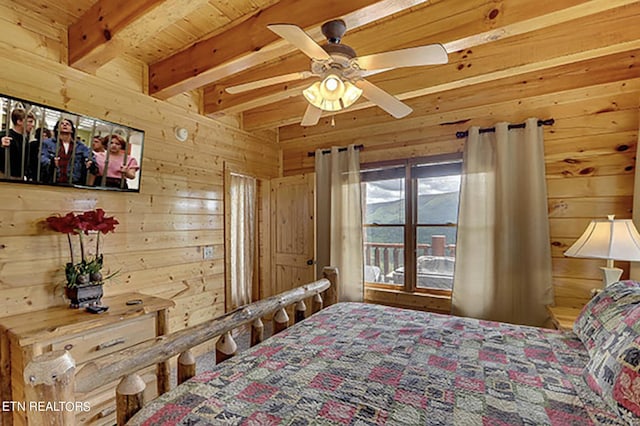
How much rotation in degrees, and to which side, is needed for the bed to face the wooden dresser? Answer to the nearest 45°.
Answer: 0° — it already faces it

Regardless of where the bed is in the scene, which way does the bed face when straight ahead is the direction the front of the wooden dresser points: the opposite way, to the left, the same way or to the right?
the opposite way

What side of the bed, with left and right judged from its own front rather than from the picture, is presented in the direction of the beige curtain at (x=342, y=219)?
right

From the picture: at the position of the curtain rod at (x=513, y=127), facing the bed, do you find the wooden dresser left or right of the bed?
right

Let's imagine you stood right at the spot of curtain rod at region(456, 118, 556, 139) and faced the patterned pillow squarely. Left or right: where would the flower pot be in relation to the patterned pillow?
right

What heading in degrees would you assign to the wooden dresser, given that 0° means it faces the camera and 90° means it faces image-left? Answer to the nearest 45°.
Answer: approximately 315°

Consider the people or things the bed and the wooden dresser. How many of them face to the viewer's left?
1

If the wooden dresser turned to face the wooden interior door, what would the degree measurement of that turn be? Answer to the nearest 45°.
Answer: approximately 90° to its left

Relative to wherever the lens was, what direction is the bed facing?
facing to the left of the viewer

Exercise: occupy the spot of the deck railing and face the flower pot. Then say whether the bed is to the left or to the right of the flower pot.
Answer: left

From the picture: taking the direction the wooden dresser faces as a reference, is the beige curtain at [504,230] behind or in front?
in front

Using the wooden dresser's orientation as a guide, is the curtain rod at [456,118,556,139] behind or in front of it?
in front

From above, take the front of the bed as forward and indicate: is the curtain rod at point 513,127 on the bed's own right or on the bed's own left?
on the bed's own right

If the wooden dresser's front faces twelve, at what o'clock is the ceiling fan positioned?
The ceiling fan is roughly at 12 o'clock from the wooden dresser.
